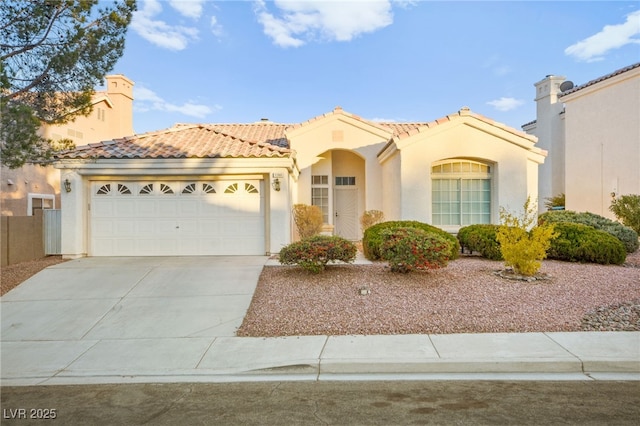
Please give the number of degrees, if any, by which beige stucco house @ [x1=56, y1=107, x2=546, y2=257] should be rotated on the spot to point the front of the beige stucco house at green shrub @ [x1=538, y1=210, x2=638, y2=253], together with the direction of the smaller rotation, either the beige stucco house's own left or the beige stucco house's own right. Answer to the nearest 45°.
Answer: approximately 90° to the beige stucco house's own left

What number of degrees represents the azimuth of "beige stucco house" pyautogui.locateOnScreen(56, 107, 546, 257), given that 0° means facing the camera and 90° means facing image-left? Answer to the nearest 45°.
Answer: approximately 0°

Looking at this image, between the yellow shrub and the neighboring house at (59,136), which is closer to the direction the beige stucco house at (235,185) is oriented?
the yellow shrub

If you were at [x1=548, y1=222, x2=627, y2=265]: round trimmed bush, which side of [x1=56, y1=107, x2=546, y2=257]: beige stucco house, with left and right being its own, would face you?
left

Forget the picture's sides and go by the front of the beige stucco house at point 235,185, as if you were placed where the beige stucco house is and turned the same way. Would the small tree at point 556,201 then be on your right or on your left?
on your left

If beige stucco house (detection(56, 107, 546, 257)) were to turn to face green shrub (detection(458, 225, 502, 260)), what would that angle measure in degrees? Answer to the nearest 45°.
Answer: approximately 90° to its left

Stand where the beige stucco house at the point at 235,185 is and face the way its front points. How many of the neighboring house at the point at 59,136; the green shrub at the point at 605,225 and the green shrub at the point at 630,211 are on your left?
2

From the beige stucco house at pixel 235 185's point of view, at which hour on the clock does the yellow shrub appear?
The yellow shrub is roughly at 10 o'clock from the beige stucco house.

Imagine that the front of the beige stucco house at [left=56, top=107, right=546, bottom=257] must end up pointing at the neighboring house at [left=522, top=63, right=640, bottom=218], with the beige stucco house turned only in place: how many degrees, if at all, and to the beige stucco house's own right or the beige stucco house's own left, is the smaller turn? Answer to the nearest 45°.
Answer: approximately 90° to the beige stucco house's own left

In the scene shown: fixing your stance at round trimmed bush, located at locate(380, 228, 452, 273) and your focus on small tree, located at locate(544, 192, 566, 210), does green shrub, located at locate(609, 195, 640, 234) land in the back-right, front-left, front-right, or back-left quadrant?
front-right

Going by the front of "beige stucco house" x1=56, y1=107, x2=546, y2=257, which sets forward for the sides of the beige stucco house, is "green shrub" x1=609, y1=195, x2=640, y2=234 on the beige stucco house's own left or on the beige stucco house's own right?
on the beige stucco house's own left

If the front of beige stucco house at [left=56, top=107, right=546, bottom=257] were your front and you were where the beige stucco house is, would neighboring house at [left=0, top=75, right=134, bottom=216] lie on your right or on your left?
on your right

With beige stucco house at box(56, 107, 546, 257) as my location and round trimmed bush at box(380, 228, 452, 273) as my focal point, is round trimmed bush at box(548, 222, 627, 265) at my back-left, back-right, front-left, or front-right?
front-left
